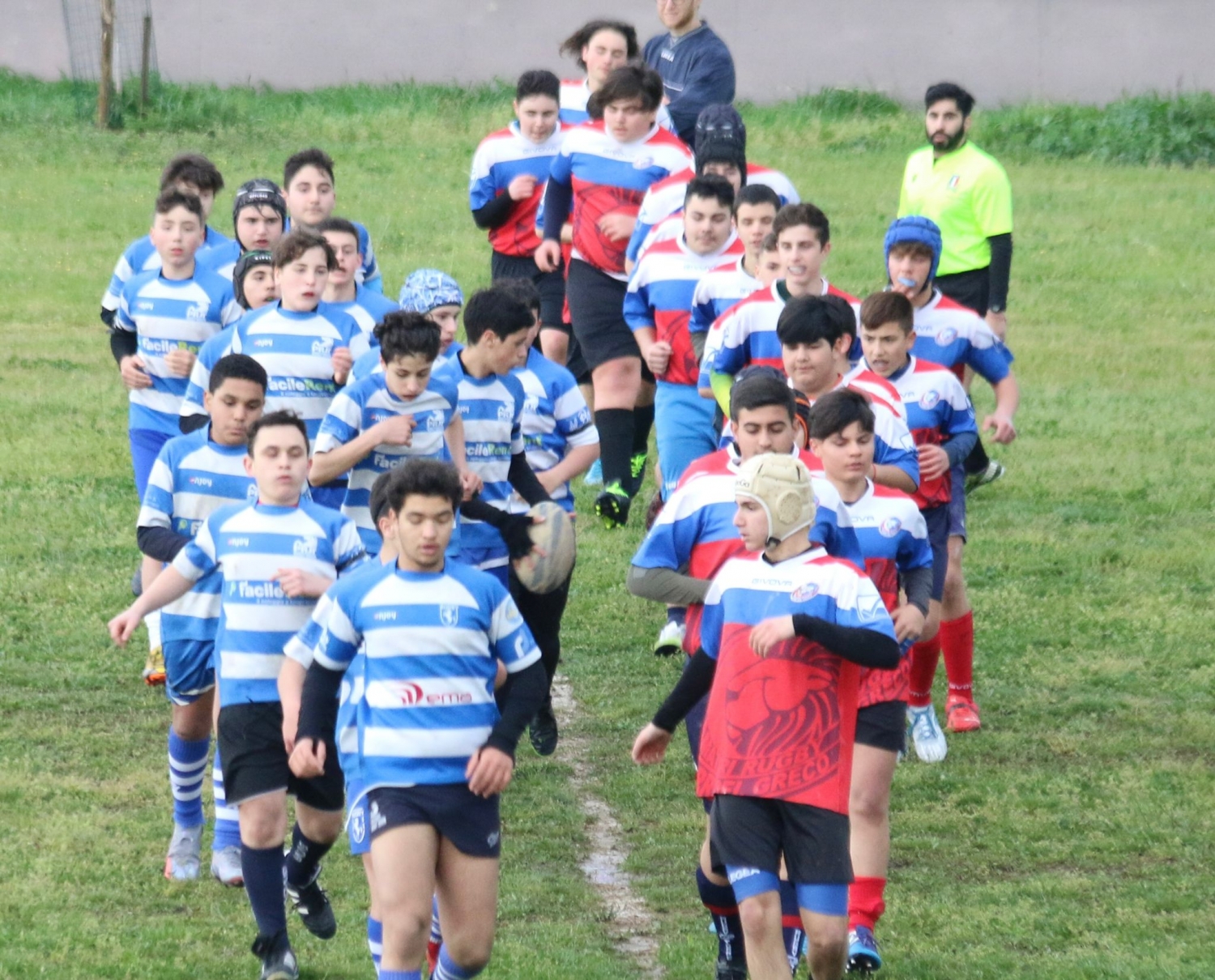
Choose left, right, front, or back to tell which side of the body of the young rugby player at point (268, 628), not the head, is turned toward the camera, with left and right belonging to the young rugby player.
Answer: front

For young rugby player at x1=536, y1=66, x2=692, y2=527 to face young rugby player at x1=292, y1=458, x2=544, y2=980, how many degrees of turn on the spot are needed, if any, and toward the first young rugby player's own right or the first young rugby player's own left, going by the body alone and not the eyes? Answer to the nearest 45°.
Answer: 0° — they already face them

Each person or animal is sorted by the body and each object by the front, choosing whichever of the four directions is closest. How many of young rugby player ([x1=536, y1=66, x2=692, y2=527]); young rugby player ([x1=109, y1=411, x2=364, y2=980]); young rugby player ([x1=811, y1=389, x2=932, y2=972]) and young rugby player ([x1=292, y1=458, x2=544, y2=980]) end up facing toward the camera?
4

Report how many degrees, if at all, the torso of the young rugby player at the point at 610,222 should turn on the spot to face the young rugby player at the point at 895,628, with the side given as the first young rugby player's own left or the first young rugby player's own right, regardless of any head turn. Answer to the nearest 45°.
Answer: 0° — they already face them

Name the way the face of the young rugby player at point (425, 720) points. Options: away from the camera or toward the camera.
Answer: toward the camera

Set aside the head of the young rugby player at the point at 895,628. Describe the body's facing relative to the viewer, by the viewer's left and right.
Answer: facing the viewer

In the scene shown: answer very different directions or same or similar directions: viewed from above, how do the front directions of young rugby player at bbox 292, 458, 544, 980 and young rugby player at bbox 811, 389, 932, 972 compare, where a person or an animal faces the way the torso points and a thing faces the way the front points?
same or similar directions

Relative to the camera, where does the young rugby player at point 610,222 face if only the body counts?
toward the camera

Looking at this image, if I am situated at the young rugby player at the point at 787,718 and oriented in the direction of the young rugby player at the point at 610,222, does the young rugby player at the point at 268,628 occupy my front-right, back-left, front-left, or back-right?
front-left

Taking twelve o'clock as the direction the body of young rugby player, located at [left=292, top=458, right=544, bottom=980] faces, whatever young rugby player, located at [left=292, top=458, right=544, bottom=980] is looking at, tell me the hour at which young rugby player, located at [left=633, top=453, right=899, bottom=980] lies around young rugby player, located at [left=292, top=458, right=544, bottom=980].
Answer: young rugby player, located at [left=633, top=453, right=899, bottom=980] is roughly at 9 o'clock from young rugby player, located at [left=292, top=458, right=544, bottom=980].

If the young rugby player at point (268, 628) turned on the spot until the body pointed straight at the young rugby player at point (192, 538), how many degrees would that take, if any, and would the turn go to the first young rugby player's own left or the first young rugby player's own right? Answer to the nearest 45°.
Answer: approximately 180°

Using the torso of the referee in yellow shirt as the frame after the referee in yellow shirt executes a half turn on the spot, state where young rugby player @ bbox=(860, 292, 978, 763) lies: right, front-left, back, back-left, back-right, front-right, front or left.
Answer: back-right

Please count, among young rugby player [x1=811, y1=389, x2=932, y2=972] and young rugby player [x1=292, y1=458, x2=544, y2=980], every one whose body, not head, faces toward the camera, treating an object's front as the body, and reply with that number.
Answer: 2
